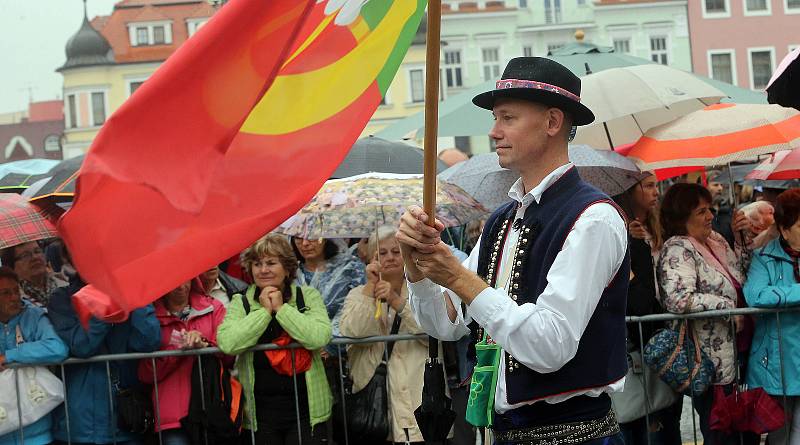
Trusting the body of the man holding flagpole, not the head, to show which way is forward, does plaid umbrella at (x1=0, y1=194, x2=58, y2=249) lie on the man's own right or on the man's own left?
on the man's own right

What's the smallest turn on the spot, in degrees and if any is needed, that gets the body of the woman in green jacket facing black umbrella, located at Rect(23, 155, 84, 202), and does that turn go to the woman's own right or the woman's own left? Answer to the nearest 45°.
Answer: approximately 135° to the woman's own right

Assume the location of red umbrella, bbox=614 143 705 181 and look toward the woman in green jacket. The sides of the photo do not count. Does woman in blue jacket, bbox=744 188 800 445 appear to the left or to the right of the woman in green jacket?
left

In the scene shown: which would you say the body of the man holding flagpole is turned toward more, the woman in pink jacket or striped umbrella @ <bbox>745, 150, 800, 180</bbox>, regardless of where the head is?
the woman in pink jacket

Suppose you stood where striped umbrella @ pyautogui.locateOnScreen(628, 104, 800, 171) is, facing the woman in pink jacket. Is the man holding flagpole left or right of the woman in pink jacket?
left

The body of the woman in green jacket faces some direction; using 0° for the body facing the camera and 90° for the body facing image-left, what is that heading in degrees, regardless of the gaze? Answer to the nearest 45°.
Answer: approximately 0°

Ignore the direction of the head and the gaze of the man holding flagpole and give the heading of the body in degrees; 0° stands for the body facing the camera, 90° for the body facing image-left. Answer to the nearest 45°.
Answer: approximately 45°
